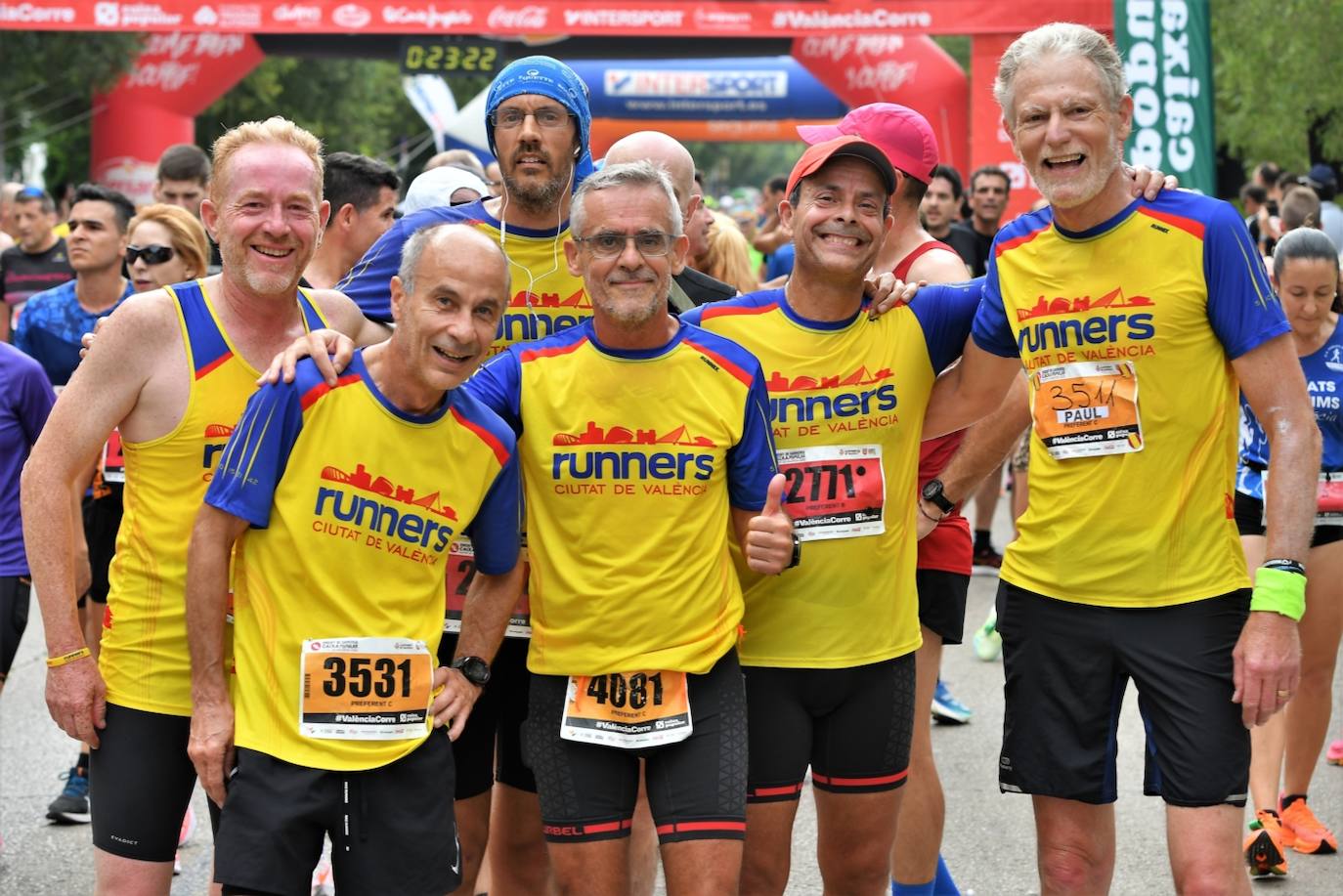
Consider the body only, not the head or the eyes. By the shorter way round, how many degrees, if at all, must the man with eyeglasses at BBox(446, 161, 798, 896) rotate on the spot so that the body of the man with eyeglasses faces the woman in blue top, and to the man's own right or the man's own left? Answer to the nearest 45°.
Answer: approximately 135° to the man's own left

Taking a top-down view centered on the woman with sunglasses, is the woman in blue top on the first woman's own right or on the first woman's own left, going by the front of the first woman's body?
on the first woman's own left

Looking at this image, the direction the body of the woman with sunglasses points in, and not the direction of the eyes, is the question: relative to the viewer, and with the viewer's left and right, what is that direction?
facing the viewer and to the left of the viewer

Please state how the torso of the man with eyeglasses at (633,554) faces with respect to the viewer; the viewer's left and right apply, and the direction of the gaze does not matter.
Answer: facing the viewer

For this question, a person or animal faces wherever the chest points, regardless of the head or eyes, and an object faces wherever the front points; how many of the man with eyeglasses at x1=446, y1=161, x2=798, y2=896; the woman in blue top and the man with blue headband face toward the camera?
3

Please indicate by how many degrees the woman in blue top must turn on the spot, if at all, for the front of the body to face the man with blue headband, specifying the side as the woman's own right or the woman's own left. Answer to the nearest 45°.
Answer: approximately 45° to the woman's own right

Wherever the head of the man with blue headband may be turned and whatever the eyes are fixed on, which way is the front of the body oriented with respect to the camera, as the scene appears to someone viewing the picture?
toward the camera

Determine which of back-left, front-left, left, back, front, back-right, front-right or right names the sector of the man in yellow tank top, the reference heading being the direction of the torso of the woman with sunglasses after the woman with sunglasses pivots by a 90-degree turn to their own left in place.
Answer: front-right

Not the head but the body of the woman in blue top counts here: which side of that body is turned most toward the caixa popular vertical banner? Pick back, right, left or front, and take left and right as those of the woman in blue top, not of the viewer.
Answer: back

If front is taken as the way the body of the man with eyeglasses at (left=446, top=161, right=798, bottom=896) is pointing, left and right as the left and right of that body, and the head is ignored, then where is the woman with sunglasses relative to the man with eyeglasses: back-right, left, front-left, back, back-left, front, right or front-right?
back-right

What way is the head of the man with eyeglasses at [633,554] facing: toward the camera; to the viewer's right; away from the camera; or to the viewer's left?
toward the camera

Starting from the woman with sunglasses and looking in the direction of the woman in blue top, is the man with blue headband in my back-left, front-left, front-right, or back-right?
front-right

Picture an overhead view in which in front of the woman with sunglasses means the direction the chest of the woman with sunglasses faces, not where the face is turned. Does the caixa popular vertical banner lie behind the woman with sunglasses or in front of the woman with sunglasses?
behind

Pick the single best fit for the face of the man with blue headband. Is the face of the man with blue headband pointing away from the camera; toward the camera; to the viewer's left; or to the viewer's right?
toward the camera
